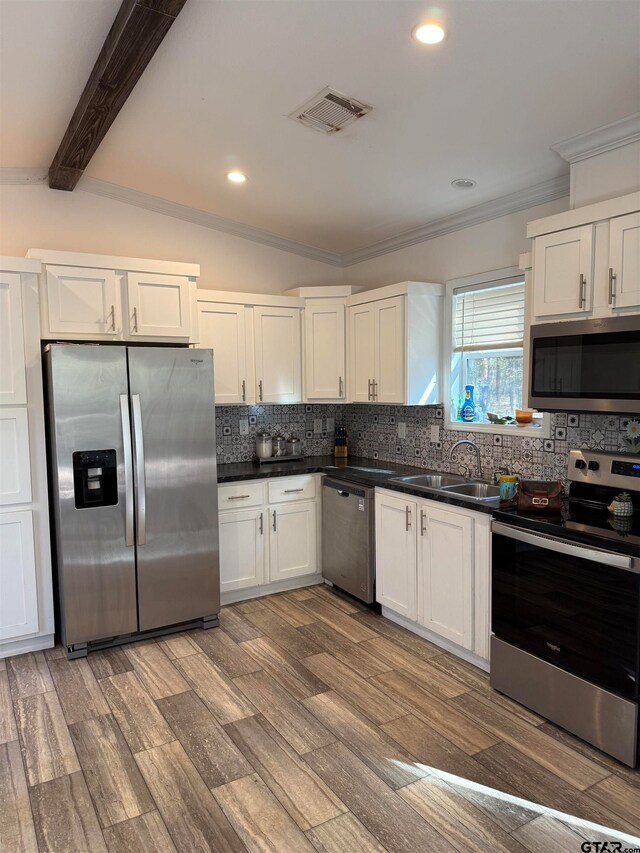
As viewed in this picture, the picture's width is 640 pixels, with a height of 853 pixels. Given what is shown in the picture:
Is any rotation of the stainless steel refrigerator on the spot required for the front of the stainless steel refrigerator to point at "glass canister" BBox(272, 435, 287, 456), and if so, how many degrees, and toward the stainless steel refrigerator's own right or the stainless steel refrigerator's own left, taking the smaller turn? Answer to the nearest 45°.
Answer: approximately 135° to the stainless steel refrigerator's own left

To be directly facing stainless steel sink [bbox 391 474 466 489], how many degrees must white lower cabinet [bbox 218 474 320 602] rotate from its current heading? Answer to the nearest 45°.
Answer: approximately 45° to its left

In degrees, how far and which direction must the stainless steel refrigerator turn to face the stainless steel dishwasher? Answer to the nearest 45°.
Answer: approximately 90° to its left

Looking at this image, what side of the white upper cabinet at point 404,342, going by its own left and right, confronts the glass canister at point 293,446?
right

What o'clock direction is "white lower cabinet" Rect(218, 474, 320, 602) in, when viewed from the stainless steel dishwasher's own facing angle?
The white lower cabinet is roughly at 2 o'clock from the stainless steel dishwasher.

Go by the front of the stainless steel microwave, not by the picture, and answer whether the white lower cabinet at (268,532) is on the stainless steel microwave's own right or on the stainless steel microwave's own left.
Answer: on the stainless steel microwave's own right

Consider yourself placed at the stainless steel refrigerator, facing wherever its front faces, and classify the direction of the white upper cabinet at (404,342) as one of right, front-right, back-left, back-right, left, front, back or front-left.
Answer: left

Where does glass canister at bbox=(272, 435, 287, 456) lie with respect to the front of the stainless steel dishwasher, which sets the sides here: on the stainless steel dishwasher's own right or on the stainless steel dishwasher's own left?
on the stainless steel dishwasher's own right
